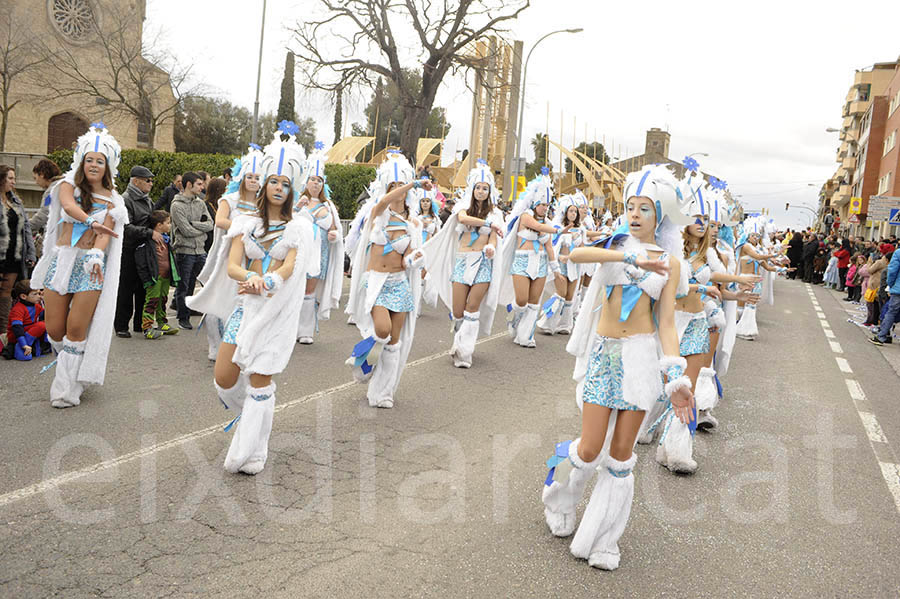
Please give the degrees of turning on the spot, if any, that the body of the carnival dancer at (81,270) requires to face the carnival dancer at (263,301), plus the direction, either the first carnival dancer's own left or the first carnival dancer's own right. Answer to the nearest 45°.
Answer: approximately 45° to the first carnival dancer's own left

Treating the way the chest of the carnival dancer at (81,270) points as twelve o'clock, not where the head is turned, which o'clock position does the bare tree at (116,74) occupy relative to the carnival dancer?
The bare tree is roughly at 6 o'clock from the carnival dancer.

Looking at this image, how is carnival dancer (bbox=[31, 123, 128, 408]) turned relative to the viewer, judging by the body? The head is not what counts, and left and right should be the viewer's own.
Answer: facing the viewer

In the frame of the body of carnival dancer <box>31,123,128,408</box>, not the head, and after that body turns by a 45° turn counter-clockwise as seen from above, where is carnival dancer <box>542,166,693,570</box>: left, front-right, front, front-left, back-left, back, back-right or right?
front

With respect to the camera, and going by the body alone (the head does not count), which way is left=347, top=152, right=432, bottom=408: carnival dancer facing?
toward the camera

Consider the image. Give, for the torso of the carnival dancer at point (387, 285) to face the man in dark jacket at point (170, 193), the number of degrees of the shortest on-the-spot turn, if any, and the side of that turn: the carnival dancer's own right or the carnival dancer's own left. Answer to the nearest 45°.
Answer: approximately 135° to the carnival dancer's own right

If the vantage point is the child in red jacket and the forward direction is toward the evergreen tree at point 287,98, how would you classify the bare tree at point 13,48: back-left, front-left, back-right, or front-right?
front-left

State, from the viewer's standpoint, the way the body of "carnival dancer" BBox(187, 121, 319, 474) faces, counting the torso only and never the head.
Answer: toward the camera
